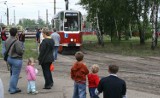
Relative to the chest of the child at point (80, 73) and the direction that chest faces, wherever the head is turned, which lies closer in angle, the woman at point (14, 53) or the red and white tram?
the red and white tram

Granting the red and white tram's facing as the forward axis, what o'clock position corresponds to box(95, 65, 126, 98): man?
The man is roughly at 12 o'clock from the red and white tram.

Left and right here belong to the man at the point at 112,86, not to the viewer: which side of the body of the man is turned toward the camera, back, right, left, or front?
back

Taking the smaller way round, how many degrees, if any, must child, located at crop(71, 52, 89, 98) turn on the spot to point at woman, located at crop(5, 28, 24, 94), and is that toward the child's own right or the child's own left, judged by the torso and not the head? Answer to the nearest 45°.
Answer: approximately 45° to the child's own left

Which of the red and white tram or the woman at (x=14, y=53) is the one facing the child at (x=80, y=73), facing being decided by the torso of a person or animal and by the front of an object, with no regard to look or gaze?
the red and white tram

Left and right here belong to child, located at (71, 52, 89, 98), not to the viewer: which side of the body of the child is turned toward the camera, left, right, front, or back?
back

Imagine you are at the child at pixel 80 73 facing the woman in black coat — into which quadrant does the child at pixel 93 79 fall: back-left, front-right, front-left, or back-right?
back-right

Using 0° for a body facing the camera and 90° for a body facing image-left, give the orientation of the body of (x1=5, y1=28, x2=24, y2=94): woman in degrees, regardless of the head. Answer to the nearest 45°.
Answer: approximately 225°

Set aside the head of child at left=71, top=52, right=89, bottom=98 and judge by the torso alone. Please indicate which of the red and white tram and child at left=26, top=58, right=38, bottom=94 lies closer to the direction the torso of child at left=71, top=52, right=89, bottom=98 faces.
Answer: the red and white tram
